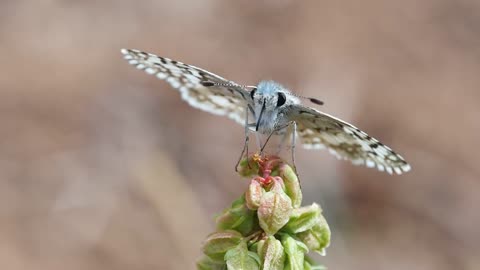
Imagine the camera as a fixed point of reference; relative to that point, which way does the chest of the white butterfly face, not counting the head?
toward the camera
